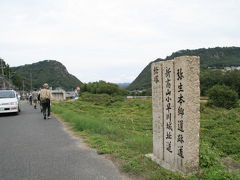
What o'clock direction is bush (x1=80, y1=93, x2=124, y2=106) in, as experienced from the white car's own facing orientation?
The bush is roughly at 7 o'clock from the white car.

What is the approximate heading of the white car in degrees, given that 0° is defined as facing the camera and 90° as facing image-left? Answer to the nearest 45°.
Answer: approximately 0°

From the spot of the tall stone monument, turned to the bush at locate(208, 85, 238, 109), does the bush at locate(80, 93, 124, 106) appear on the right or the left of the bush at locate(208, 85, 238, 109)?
left

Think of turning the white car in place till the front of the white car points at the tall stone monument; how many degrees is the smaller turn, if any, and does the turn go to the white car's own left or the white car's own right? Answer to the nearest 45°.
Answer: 0° — it already faces it

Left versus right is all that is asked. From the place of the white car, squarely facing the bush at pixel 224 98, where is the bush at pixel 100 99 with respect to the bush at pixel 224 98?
left

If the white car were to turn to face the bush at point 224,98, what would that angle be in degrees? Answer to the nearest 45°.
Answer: approximately 90° to its left

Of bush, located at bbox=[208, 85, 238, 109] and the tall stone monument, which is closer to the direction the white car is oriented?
the tall stone monument
